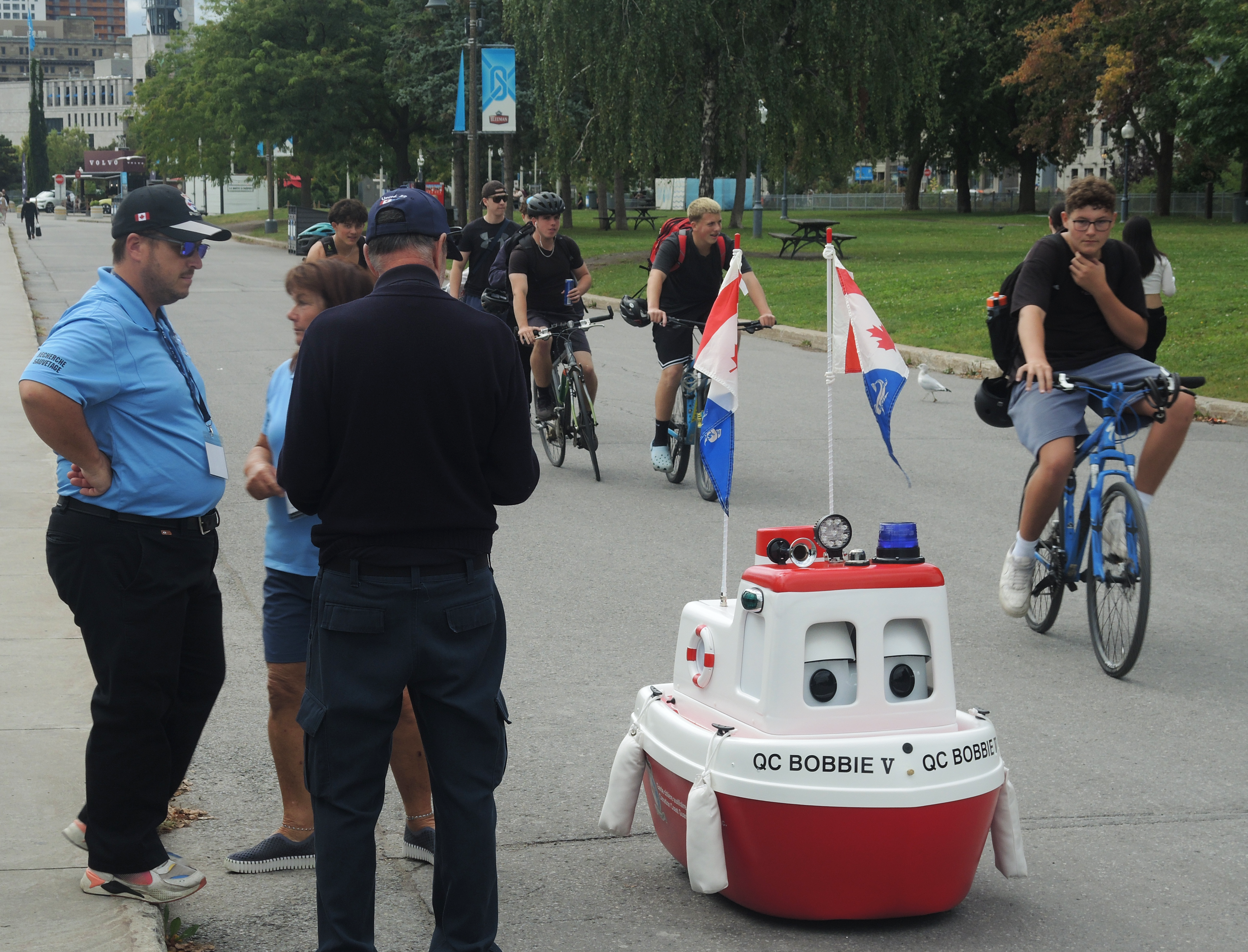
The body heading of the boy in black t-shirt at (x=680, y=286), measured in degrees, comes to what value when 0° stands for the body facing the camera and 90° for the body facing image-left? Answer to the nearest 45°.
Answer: approximately 315°

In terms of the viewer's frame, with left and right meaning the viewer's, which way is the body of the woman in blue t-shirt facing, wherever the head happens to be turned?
facing to the left of the viewer

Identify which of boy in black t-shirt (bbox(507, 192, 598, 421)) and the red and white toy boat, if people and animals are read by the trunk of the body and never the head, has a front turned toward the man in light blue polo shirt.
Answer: the boy in black t-shirt

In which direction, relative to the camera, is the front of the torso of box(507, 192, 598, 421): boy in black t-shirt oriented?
toward the camera

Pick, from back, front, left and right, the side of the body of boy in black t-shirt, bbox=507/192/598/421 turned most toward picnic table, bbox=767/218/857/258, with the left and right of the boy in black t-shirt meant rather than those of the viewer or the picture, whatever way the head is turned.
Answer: back

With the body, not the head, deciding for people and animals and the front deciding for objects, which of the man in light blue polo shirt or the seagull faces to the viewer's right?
the man in light blue polo shirt

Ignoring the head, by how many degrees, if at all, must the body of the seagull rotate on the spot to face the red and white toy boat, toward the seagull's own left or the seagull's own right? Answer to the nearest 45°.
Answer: approximately 90° to the seagull's own left

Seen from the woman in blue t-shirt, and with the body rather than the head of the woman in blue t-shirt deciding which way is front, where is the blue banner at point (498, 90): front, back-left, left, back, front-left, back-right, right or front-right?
right

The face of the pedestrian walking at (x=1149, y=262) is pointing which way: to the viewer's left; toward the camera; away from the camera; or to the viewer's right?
away from the camera

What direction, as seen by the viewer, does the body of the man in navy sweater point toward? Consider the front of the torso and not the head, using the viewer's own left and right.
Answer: facing away from the viewer
